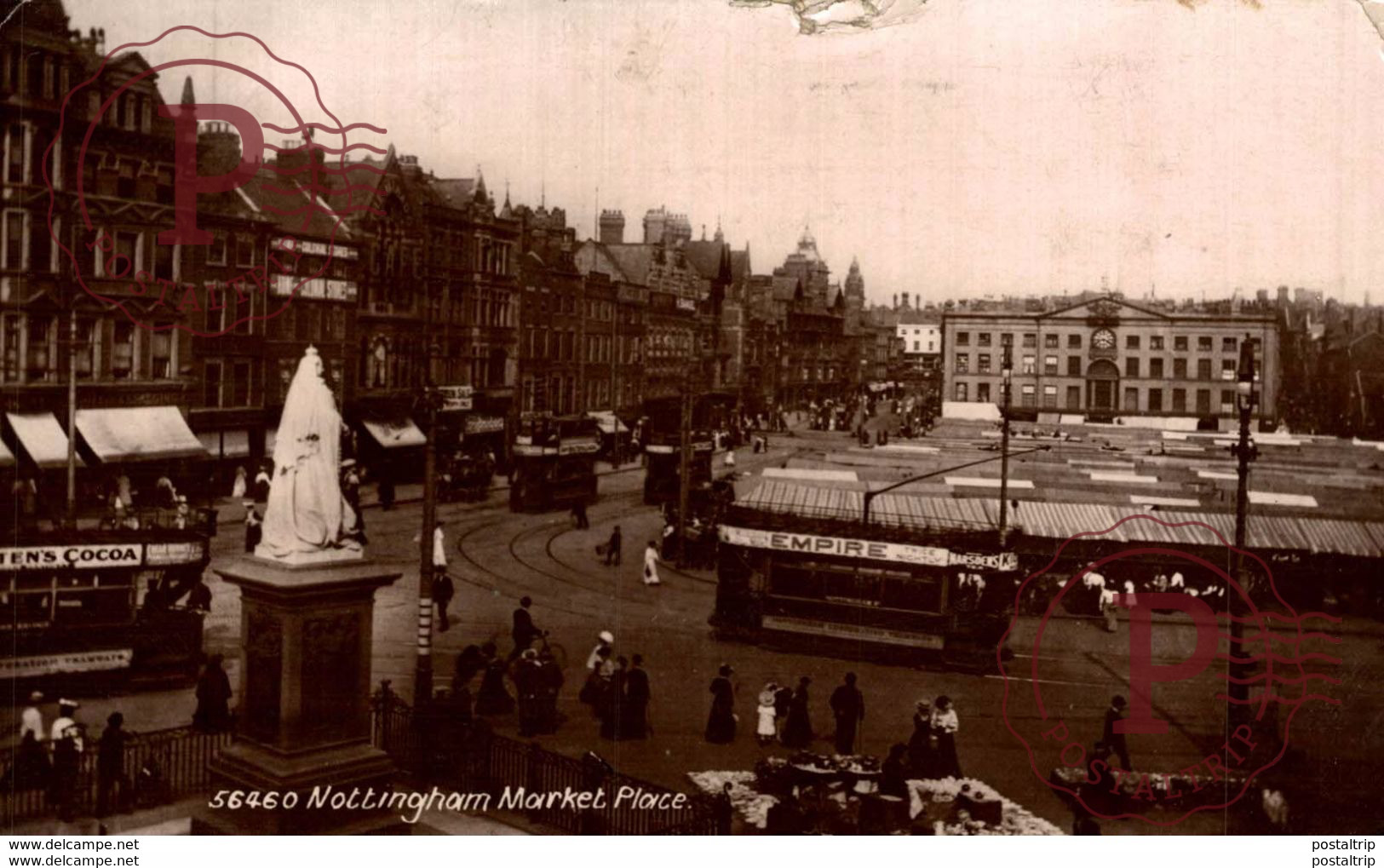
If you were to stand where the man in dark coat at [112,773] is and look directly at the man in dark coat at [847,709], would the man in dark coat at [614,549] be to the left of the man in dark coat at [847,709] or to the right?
left
